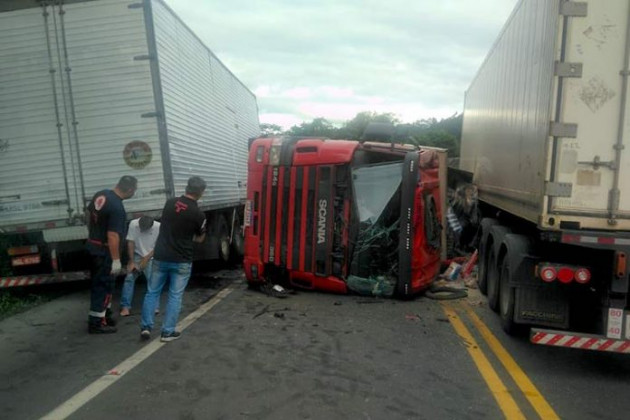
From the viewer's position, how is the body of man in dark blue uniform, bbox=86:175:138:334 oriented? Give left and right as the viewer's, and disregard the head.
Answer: facing away from the viewer and to the right of the viewer
